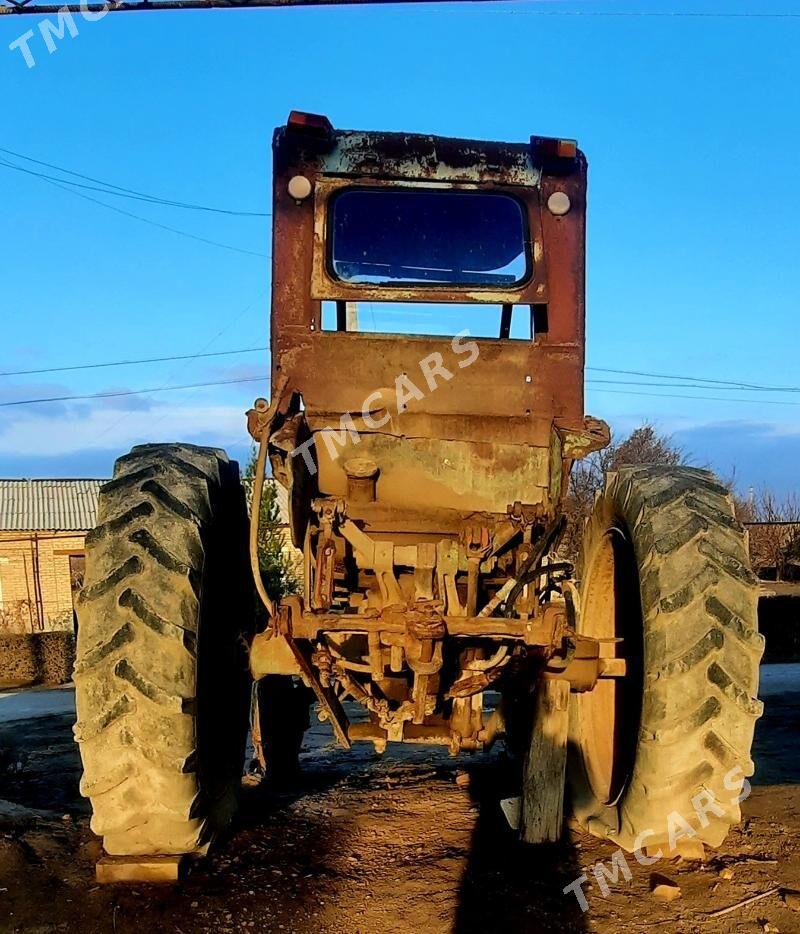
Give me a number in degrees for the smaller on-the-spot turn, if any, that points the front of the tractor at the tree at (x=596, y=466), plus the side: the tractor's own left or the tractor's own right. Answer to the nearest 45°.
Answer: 0° — it already faces it

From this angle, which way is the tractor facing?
away from the camera

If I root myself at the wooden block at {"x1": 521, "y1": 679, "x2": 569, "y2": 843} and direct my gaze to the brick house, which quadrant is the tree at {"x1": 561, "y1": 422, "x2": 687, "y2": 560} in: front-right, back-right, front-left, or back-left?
front-right

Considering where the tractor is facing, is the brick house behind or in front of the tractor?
in front

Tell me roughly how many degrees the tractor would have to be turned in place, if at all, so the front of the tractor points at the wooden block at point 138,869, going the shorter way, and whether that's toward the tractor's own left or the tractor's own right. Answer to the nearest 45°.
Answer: approximately 135° to the tractor's own left
